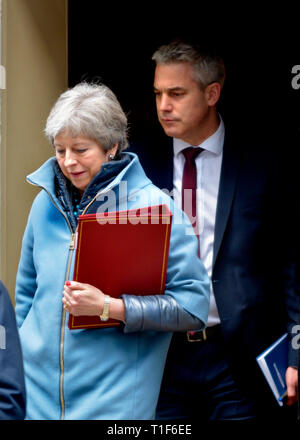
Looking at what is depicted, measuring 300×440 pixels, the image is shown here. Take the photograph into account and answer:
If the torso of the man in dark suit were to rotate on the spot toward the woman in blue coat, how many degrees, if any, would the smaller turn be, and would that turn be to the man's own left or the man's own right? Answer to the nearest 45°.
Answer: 0° — they already face them

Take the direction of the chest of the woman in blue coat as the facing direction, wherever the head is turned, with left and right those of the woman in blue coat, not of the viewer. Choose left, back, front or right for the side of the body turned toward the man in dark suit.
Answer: back

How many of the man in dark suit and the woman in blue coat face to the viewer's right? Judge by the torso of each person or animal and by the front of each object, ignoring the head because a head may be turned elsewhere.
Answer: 0

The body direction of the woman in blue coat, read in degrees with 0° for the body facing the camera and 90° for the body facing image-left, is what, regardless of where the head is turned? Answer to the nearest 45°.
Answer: approximately 45°

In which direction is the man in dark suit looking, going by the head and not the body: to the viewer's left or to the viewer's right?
to the viewer's left

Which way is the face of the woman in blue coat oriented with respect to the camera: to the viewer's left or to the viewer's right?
to the viewer's left

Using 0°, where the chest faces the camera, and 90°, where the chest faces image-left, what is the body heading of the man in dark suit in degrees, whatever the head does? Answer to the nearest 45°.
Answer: approximately 45°
